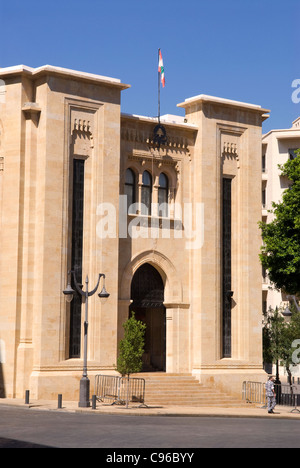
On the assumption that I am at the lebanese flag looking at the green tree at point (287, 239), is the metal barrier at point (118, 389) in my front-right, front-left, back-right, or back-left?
back-right

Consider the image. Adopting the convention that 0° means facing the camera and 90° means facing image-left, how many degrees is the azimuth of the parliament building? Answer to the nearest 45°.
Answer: approximately 315°

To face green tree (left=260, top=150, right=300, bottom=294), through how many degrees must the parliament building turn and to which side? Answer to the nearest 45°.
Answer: approximately 45° to its left
